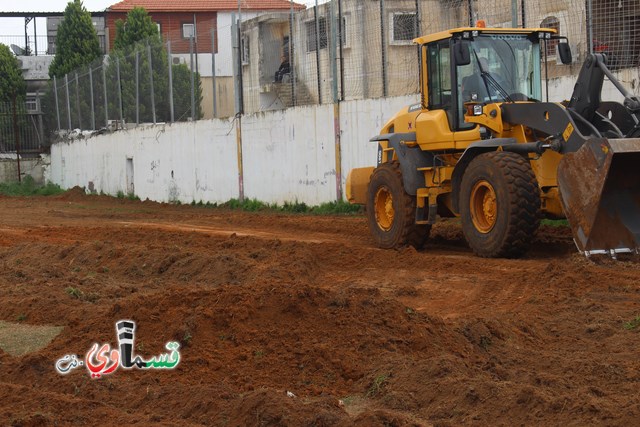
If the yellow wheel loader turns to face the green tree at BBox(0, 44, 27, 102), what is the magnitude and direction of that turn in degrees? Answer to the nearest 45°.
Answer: approximately 180°

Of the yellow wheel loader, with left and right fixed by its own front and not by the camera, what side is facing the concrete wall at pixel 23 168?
back

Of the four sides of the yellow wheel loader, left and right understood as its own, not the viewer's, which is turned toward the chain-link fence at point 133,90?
back

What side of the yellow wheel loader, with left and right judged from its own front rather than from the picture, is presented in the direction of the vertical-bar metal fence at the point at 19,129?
back

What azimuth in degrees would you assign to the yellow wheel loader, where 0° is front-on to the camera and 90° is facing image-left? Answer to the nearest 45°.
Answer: approximately 315°

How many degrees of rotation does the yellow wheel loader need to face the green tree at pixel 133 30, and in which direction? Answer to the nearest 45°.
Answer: approximately 180°

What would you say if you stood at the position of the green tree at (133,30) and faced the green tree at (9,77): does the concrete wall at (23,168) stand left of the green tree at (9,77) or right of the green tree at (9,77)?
left

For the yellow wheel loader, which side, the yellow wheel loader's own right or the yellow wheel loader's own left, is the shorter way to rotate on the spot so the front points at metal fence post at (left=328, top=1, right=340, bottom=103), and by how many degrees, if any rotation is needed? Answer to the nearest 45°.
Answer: approximately 135° to the yellow wheel loader's own left
